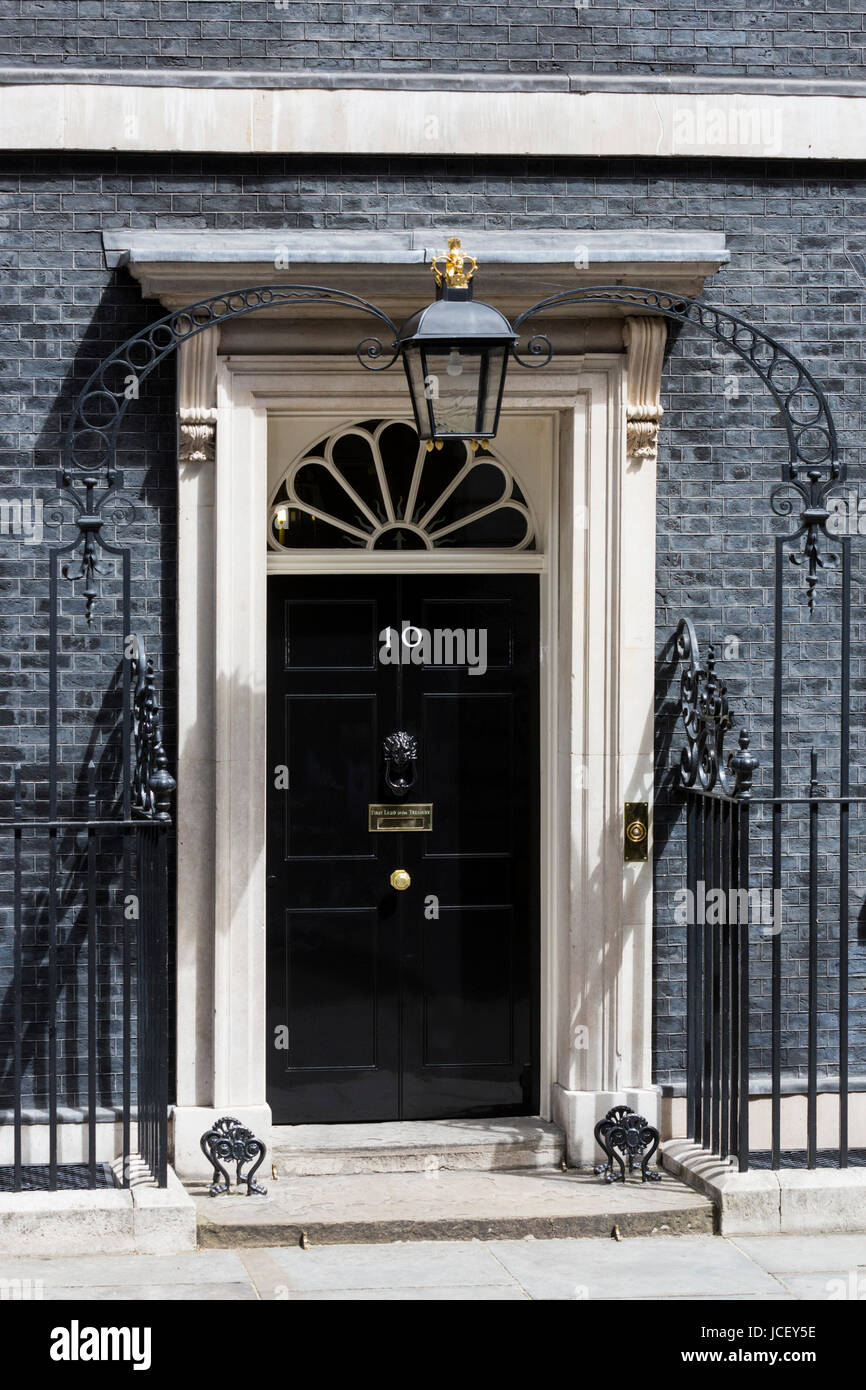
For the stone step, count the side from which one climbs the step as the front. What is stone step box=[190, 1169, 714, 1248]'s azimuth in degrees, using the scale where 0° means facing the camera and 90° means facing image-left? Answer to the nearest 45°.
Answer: approximately 0°

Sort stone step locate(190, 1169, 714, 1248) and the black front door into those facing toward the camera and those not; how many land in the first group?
2

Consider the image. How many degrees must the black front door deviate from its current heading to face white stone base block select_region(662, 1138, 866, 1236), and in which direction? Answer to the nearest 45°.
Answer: approximately 45° to its left

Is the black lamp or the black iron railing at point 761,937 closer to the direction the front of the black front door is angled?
the black lamp
